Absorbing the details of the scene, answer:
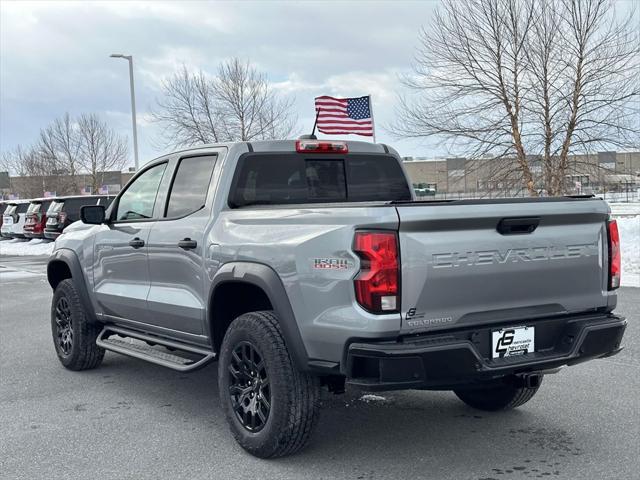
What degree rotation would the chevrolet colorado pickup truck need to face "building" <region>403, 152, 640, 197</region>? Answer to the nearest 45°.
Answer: approximately 45° to its right

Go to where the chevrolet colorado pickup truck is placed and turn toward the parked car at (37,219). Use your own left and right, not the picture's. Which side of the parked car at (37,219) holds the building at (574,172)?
right

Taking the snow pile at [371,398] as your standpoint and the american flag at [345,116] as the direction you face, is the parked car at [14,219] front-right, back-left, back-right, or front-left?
front-left

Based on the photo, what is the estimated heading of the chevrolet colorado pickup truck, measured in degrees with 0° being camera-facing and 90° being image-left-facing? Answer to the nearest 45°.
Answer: approximately 135°

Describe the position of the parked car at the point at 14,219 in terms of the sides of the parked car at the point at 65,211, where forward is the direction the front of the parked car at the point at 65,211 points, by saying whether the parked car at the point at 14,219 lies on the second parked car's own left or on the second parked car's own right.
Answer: on the second parked car's own left

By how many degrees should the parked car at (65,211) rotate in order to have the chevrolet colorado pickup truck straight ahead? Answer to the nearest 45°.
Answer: approximately 135° to its right

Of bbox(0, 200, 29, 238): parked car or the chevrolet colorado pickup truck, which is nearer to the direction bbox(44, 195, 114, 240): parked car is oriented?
the parked car

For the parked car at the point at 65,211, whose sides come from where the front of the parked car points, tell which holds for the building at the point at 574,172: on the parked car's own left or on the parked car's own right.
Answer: on the parked car's own right

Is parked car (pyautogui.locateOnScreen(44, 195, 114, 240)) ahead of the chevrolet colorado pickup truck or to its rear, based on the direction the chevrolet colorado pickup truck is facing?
ahead

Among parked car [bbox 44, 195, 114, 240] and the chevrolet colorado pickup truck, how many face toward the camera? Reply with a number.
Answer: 0

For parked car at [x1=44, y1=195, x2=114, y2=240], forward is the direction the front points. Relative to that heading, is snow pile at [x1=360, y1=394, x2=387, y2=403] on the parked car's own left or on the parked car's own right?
on the parked car's own right

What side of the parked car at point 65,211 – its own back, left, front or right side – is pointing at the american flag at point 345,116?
right

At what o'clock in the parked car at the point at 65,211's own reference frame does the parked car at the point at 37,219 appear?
the parked car at the point at 37,219 is roughly at 10 o'clock from the parked car at the point at 65,211.

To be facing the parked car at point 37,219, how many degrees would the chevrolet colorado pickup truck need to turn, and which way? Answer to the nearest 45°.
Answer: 0° — it already faces it

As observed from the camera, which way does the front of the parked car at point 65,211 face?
facing away from the viewer and to the right of the viewer
